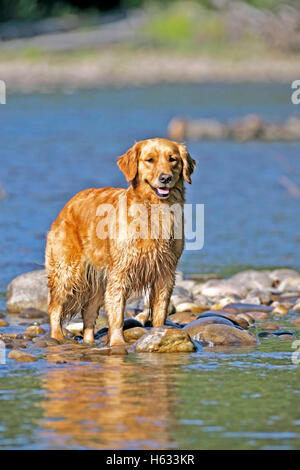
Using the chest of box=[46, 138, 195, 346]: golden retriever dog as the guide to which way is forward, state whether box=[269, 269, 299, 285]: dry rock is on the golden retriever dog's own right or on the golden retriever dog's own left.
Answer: on the golden retriever dog's own left

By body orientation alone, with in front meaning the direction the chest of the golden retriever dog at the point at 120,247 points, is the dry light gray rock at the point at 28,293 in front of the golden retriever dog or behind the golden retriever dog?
behind

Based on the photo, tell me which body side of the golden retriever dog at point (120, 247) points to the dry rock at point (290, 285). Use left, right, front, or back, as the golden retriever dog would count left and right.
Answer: left

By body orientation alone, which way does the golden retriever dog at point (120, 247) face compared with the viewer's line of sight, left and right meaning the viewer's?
facing the viewer and to the right of the viewer

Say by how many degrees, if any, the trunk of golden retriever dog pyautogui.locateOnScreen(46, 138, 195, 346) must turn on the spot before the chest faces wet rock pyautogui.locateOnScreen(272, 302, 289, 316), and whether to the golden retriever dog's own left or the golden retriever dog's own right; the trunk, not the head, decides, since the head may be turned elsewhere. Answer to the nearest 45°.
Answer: approximately 90° to the golden retriever dog's own left

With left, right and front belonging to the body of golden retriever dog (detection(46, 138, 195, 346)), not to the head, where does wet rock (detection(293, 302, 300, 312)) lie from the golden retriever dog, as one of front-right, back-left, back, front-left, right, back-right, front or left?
left

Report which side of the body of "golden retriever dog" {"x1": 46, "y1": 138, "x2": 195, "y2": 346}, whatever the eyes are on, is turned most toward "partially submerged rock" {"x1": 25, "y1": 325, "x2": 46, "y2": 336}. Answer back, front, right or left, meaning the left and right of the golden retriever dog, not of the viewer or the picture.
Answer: back

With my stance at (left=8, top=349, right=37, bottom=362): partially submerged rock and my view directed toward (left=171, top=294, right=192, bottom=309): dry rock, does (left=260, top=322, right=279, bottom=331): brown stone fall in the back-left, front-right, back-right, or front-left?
front-right

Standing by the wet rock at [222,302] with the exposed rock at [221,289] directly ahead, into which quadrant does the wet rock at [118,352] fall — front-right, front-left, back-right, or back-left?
back-left

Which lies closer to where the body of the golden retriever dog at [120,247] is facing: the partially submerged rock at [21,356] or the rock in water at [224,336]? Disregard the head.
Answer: the rock in water

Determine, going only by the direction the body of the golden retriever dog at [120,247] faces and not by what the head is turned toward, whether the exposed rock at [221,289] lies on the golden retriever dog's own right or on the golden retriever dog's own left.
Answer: on the golden retriever dog's own left

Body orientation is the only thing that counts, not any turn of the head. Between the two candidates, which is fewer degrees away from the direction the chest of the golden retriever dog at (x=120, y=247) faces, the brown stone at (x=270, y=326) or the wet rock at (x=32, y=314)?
the brown stone

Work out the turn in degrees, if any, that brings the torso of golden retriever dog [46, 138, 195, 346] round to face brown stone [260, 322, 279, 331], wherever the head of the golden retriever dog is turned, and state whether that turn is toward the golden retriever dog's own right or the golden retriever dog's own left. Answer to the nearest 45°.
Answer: approximately 90° to the golden retriever dog's own left

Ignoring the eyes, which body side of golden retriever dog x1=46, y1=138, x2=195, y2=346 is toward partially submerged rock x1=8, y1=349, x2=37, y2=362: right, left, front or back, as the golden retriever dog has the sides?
right

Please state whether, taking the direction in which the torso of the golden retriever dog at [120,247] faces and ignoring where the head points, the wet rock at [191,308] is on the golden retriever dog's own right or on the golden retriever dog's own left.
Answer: on the golden retriever dog's own left

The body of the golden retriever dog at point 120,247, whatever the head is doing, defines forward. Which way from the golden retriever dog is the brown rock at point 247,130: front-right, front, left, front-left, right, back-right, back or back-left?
back-left
